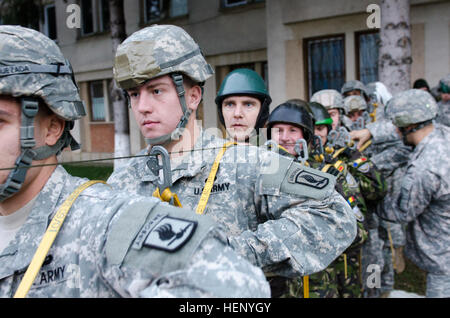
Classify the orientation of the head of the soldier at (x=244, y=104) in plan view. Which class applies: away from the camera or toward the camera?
toward the camera

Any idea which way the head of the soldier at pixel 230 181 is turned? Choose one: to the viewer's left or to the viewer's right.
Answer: to the viewer's left

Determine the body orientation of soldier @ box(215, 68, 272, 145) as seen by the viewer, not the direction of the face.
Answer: toward the camera

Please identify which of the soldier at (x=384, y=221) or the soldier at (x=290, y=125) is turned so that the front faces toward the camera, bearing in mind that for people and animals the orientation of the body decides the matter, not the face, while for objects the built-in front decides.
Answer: the soldier at (x=290, y=125)

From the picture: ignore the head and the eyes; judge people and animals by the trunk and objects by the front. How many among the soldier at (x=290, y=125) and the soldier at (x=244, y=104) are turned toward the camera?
2

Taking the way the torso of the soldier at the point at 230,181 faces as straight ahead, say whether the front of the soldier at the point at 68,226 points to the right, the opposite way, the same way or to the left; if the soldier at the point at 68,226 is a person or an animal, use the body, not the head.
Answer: the same way

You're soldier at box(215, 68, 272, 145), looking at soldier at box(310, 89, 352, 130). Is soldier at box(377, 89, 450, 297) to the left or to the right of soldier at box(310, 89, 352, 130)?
right
